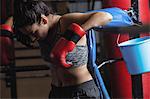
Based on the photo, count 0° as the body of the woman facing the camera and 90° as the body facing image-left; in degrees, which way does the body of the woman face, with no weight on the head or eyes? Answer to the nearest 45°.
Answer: approximately 45°

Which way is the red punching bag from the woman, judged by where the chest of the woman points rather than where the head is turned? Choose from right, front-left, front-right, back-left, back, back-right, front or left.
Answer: back
